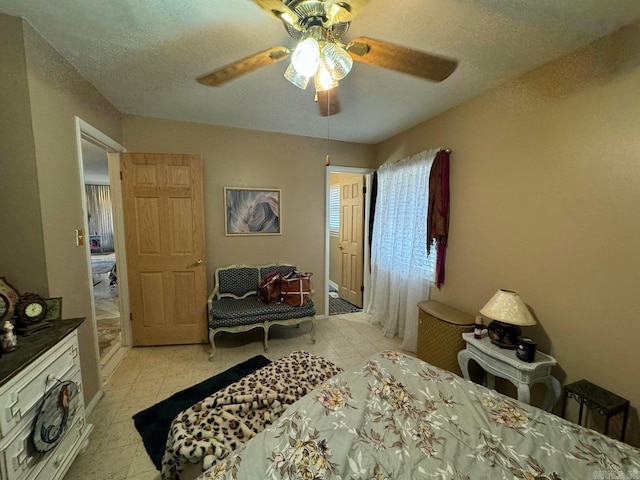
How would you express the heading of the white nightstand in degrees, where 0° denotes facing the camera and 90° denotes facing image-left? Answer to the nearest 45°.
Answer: approximately 45°

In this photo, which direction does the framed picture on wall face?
toward the camera

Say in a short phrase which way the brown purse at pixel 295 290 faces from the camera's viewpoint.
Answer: facing the viewer

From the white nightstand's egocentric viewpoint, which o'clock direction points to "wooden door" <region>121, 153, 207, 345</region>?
The wooden door is roughly at 1 o'clock from the white nightstand.

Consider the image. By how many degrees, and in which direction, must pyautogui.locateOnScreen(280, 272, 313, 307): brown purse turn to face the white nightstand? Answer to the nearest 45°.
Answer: approximately 45° to its left

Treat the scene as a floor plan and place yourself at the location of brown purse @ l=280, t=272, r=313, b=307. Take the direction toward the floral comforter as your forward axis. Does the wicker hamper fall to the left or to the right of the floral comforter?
left

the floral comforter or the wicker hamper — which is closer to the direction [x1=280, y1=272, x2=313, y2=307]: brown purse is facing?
the floral comforter

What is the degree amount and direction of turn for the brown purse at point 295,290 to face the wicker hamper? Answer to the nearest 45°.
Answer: approximately 45° to its left

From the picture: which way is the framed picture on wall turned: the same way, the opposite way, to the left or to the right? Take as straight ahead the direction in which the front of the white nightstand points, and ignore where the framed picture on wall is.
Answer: to the left

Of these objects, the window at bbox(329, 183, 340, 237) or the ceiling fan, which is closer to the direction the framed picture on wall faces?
the ceiling fan

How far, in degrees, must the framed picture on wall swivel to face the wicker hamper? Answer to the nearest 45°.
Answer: approximately 45° to its left

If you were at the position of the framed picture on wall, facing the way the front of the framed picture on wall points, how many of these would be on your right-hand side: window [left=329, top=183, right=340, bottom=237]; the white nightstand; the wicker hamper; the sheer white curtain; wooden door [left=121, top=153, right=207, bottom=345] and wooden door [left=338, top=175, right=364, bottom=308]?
1

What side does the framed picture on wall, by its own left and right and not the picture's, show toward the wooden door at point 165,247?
right

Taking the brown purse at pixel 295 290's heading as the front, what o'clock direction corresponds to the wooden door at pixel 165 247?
The wooden door is roughly at 3 o'clock from the brown purse.

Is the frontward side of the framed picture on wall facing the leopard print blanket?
yes

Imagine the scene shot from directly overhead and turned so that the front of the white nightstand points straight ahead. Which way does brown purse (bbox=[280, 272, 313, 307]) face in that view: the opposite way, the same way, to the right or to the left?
to the left

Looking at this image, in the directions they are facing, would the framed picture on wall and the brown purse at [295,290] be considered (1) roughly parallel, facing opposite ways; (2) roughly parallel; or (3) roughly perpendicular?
roughly parallel

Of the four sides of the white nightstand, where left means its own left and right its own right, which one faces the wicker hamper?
right
